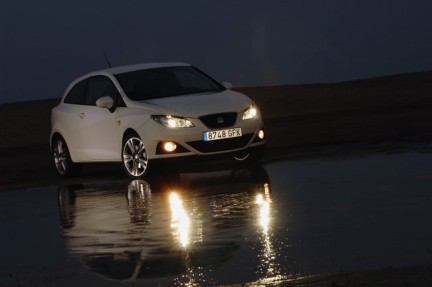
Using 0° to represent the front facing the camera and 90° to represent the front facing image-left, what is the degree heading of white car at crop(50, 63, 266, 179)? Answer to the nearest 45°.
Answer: approximately 315°
